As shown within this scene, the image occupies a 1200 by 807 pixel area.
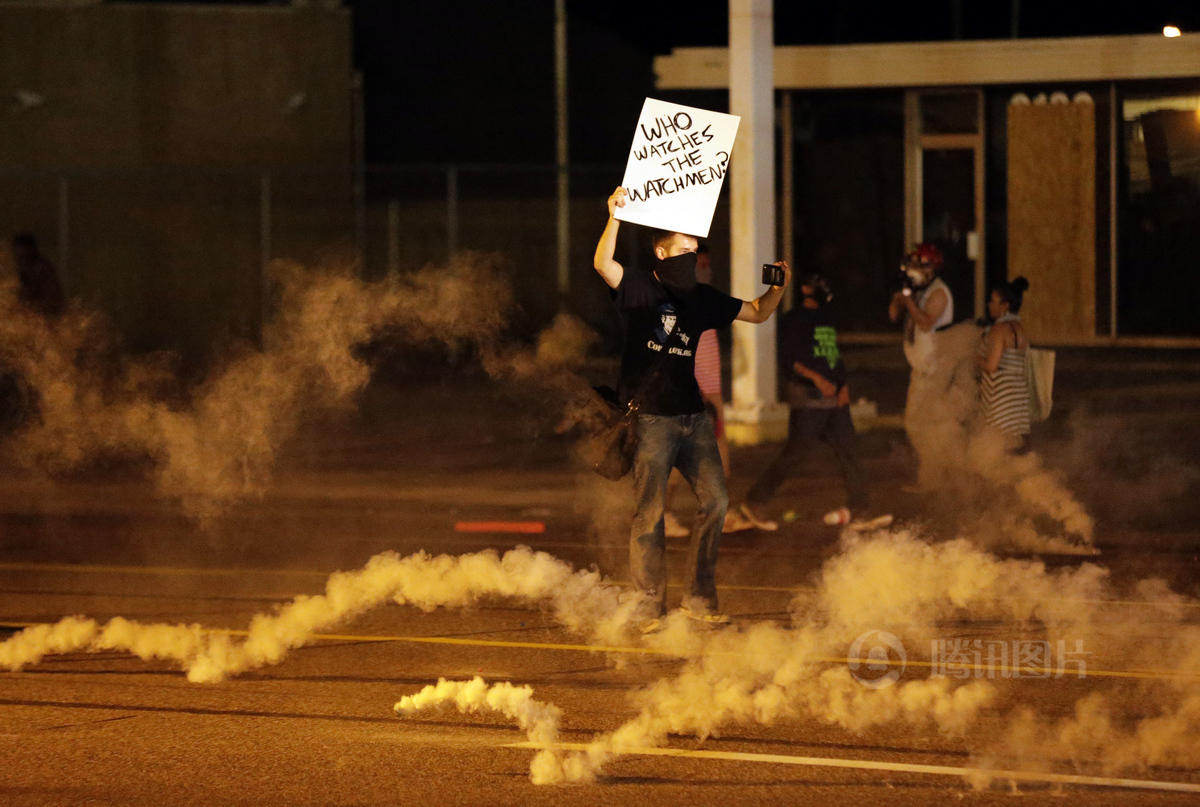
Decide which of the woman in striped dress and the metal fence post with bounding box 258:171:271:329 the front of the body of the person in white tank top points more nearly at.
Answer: the metal fence post

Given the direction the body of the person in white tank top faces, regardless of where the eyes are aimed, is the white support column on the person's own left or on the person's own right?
on the person's own right

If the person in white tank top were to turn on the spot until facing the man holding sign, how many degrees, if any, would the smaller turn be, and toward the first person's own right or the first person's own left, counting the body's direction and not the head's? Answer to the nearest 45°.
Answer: approximately 90° to the first person's own left

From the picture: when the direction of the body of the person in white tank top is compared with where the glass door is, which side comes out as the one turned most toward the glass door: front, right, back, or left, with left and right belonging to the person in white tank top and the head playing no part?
right

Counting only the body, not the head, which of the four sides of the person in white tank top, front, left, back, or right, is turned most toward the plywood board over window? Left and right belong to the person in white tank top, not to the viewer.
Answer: right

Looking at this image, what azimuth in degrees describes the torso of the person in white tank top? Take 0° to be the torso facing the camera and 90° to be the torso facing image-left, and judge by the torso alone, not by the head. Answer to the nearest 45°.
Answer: approximately 90°
